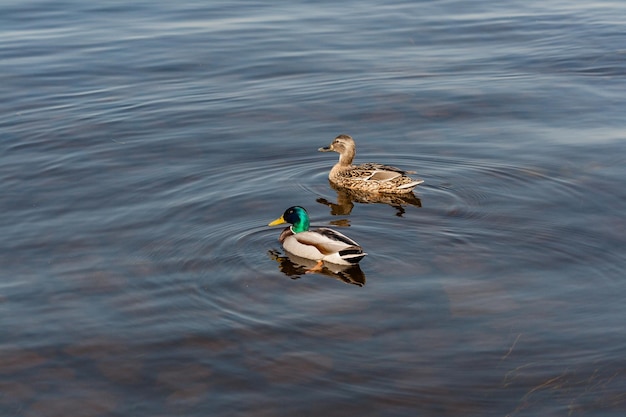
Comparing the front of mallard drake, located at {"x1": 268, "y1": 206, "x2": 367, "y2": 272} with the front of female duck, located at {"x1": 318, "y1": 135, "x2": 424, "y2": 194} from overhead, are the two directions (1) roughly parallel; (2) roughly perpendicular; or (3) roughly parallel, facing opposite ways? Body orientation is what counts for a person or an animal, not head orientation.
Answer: roughly parallel

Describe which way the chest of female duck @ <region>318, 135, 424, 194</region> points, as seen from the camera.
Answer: to the viewer's left

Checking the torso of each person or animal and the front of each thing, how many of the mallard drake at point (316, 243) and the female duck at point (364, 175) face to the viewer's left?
2

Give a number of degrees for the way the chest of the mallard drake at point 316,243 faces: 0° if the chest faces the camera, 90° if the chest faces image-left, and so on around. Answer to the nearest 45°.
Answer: approximately 90°

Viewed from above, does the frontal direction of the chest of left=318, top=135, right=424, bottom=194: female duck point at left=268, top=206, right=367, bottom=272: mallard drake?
no

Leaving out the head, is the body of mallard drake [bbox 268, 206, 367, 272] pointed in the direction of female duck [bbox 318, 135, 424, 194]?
no
